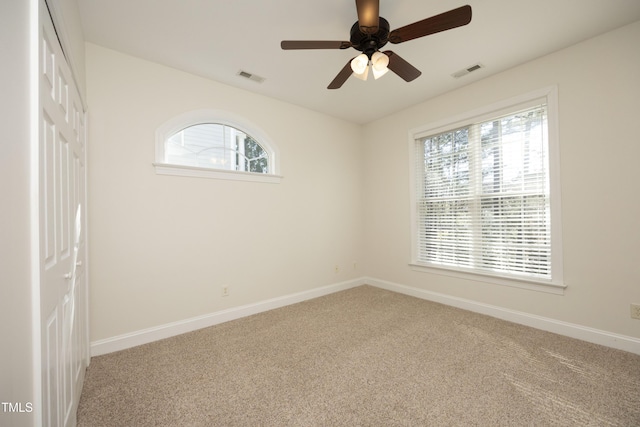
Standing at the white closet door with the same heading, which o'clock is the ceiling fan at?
The ceiling fan is roughly at 1 o'clock from the white closet door.

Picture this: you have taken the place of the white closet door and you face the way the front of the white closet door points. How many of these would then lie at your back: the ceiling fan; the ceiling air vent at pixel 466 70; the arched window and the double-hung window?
0

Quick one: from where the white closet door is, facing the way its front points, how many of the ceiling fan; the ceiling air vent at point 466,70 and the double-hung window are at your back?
0

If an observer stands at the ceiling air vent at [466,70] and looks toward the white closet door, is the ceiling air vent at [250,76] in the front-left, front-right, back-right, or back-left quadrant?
front-right

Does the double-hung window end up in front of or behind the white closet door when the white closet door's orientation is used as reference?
in front

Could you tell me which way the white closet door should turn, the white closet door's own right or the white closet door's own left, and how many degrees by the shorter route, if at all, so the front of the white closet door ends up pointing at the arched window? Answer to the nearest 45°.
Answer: approximately 45° to the white closet door's own left

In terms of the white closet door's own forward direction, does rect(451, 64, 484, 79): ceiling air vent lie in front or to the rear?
in front

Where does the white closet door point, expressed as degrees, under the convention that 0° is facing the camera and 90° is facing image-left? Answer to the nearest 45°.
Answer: approximately 270°

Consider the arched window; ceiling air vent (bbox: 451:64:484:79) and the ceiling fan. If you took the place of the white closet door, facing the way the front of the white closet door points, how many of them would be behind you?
0

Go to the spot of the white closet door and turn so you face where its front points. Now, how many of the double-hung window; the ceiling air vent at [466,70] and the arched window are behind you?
0
